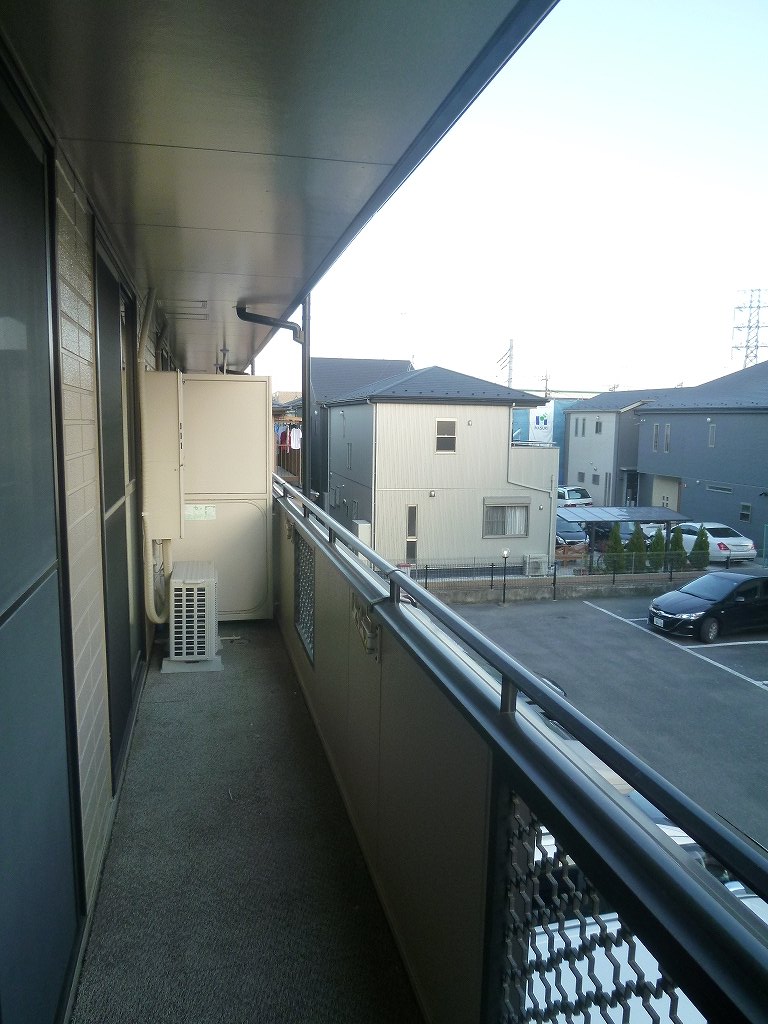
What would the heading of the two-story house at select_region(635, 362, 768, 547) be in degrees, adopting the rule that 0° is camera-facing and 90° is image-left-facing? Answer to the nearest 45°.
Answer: approximately 45°

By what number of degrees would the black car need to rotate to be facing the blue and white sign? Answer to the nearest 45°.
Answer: approximately 90° to its right

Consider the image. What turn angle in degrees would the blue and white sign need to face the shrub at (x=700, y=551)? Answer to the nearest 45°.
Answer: approximately 45° to its left

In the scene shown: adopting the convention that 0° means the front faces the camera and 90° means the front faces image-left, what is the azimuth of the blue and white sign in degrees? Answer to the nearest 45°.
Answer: approximately 0°

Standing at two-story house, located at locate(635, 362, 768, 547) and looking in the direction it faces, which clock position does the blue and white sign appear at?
The blue and white sign is roughly at 3 o'clock from the two-story house.

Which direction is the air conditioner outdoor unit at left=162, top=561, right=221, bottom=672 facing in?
to the viewer's right
